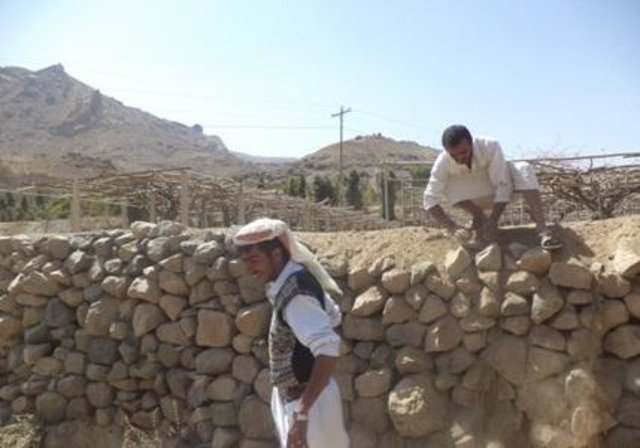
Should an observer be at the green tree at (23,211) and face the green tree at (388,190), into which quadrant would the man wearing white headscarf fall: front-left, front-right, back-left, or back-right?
front-right

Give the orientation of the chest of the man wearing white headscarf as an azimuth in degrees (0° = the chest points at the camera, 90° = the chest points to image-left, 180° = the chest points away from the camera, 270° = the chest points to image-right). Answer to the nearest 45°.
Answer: approximately 90°

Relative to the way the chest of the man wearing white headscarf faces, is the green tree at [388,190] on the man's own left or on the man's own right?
on the man's own right

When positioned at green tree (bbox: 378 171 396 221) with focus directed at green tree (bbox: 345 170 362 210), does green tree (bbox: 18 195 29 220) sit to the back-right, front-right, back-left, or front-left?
front-left

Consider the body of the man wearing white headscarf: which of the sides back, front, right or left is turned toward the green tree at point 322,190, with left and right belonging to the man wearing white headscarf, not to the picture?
right

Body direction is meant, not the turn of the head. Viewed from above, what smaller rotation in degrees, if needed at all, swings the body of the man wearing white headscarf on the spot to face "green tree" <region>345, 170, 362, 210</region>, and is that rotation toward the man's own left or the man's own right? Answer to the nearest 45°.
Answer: approximately 90° to the man's own right

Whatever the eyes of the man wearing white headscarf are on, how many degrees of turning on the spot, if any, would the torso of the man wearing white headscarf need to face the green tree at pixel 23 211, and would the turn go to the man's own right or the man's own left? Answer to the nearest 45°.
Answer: approximately 45° to the man's own right
